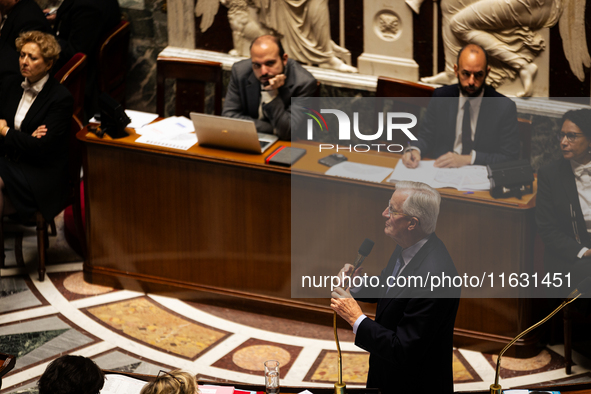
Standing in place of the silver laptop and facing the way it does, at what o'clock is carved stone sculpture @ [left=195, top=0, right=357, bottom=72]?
The carved stone sculpture is roughly at 11 o'clock from the silver laptop.

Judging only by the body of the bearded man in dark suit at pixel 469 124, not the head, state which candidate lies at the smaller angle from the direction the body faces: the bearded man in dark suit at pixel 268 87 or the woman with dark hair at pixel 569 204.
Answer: the woman with dark hair

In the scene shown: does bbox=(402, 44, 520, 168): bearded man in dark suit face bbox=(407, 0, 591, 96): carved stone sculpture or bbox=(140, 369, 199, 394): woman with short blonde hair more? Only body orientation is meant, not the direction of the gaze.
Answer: the woman with short blonde hair

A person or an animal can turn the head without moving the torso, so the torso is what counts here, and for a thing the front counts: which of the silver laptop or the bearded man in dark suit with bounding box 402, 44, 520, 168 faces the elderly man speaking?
the bearded man in dark suit

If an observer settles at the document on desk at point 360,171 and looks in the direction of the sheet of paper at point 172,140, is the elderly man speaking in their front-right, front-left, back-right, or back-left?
back-left

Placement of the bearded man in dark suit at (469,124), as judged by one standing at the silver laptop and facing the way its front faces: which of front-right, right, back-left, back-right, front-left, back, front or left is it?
front-right

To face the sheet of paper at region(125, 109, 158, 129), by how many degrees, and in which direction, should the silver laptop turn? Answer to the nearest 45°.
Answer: approximately 90° to its left

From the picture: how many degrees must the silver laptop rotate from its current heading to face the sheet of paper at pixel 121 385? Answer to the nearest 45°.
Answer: approximately 135° to its right

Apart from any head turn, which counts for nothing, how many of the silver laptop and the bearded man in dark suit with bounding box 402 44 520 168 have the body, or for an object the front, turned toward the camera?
1

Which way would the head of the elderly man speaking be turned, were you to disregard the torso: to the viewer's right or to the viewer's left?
to the viewer's left

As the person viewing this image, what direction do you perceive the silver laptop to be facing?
facing away from the viewer and to the right of the viewer
